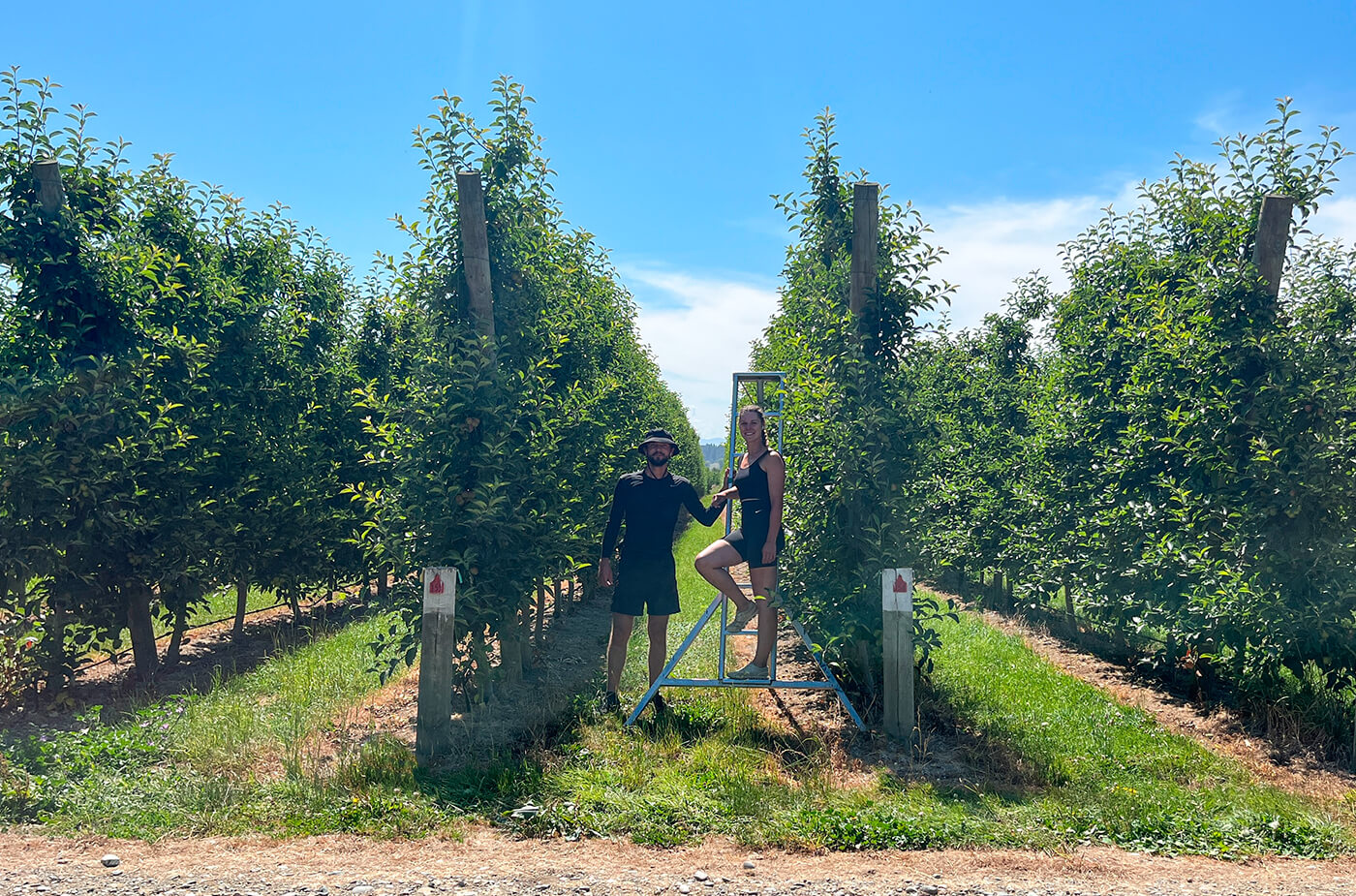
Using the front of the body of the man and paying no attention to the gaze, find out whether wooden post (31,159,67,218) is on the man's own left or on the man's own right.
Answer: on the man's own right

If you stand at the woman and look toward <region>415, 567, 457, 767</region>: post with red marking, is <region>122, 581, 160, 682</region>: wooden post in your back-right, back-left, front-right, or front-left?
front-right

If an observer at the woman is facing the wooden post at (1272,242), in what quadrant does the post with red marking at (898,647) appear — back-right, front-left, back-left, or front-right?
front-right

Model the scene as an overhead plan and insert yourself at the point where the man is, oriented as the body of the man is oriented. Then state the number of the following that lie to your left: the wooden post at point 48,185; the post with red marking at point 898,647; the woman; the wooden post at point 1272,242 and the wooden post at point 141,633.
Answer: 3

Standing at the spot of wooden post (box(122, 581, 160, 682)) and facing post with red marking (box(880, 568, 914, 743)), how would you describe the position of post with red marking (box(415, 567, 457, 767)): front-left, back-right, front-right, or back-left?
front-right

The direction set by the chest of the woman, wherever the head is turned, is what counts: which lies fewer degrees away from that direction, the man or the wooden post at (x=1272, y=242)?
the man

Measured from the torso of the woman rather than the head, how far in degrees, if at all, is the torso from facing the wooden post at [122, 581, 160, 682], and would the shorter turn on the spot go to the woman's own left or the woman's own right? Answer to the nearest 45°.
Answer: approximately 45° to the woman's own right

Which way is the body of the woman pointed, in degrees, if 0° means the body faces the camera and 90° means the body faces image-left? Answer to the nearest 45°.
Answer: approximately 45°

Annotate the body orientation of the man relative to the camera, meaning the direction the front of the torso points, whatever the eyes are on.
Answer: toward the camera

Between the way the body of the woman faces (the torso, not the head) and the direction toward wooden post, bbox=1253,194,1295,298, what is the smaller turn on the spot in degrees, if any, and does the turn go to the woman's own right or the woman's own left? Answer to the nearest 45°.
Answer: approximately 135° to the woman's own left

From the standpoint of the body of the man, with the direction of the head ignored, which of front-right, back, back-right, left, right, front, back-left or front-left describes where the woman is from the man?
left
